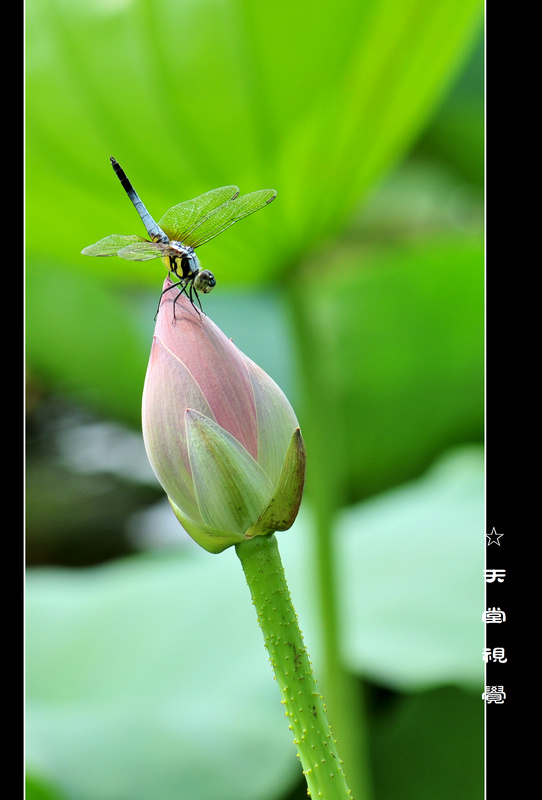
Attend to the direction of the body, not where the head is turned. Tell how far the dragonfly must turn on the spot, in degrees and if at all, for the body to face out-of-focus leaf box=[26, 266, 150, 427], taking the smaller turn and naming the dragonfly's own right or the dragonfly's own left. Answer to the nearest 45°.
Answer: approximately 135° to the dragonfly's own left

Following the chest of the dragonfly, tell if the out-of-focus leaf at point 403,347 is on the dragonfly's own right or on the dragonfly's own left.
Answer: on the dragonfly's own left

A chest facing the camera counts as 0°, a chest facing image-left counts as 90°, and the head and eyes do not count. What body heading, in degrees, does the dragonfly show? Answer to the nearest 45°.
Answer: approximately 315°
